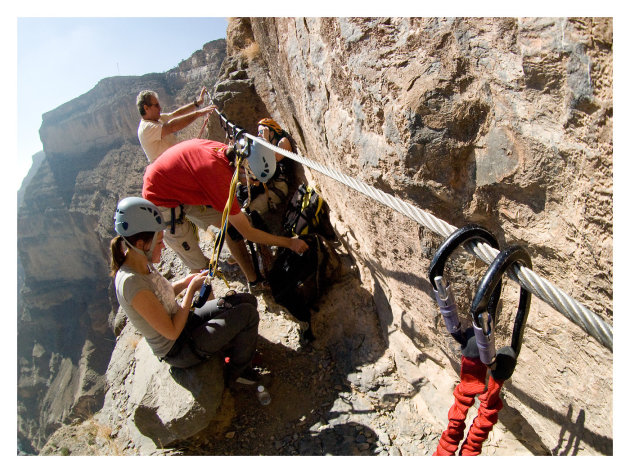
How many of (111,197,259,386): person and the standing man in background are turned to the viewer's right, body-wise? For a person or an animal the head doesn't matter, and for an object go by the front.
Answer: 2

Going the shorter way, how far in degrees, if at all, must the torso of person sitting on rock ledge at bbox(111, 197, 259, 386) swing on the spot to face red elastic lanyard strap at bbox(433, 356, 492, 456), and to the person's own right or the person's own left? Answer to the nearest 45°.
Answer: approximately 45° to the person's own right

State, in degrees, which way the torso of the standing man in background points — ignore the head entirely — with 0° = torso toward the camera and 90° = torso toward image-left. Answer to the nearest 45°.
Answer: approximately 270°

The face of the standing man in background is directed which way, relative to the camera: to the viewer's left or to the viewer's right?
to the viewer's right

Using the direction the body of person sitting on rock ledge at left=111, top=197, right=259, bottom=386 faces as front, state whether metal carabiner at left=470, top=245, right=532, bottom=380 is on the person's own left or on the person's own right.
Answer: on the person's own right

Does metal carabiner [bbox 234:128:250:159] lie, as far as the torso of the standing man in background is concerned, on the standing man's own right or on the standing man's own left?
on the standing man's own right

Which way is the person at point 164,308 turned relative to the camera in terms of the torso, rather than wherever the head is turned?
to the viewer's right

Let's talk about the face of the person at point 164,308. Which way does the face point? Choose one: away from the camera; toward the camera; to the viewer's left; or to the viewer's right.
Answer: to the viewer's right
